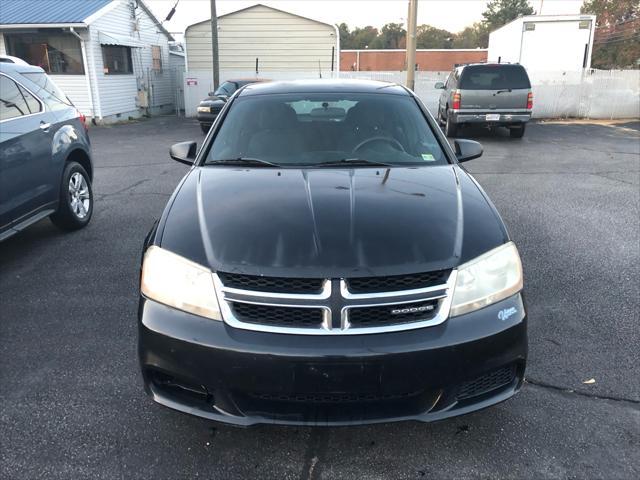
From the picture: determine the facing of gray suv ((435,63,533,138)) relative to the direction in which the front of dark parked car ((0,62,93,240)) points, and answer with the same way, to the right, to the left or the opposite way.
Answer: the opposite way

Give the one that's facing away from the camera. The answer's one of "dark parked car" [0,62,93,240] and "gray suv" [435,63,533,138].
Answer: the gray suv

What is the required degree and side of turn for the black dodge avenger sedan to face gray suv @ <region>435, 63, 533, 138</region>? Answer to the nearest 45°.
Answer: approximately 180°

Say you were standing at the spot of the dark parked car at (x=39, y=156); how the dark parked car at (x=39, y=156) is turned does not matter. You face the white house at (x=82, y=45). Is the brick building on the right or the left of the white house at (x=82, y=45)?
right

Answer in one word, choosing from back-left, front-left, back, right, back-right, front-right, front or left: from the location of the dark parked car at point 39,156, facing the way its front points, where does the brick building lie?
back

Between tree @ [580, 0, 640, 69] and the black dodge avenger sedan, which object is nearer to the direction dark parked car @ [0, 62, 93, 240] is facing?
the black dodge avenger sedan

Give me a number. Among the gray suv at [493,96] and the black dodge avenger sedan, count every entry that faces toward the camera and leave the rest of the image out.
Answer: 1

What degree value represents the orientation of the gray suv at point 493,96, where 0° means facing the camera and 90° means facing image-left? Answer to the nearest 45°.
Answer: approximately 180°
